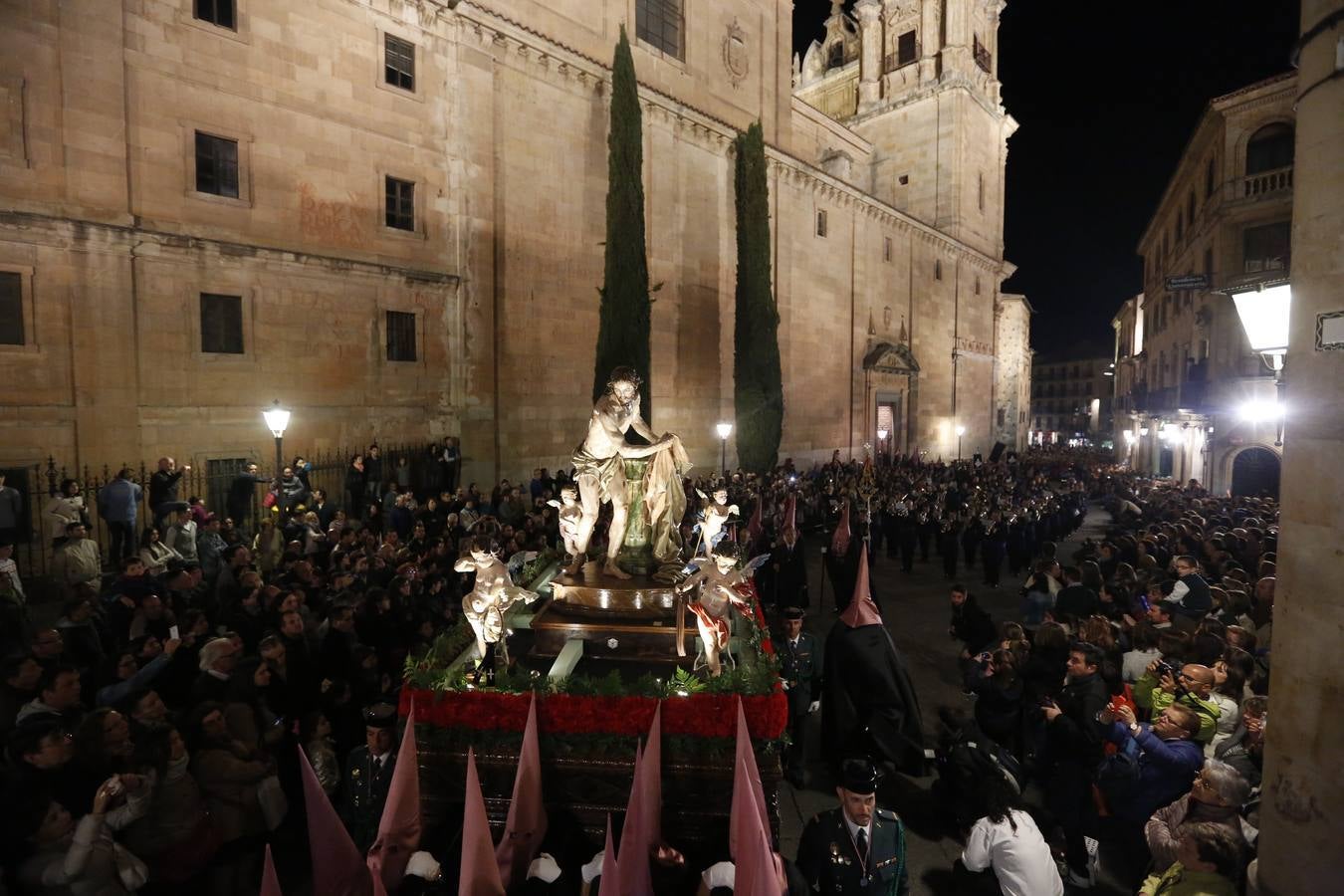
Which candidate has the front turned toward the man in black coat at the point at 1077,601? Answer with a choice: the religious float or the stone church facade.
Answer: the stone church facade

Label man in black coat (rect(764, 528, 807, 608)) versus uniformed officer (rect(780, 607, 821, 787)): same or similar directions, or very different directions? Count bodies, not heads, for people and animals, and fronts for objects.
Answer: same or similar directions

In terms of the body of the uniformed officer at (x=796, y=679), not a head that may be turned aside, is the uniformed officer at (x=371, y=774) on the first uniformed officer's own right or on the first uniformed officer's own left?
on the first uniformed officer's own right

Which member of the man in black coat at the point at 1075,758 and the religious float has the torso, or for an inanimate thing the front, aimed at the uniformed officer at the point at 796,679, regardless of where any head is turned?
the man in black coat

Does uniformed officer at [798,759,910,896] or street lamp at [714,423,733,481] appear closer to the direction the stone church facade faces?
the uniformed officer

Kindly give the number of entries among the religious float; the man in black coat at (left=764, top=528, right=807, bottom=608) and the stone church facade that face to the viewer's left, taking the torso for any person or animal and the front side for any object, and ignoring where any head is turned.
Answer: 0

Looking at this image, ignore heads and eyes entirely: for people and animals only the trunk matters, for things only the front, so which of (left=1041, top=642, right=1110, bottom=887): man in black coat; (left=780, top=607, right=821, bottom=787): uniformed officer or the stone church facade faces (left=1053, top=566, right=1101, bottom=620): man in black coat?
the stone church facade

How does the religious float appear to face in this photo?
toward the camera

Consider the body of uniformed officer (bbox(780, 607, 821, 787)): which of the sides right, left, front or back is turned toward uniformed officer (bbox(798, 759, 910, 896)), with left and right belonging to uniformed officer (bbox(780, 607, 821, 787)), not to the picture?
front

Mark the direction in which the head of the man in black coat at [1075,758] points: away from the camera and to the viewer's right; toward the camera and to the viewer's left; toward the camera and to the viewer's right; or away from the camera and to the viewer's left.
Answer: toward the camera and to the viewer's left

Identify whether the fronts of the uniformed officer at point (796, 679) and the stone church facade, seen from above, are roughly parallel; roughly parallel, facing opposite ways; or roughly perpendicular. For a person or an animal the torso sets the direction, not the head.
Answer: roughly perpendicular

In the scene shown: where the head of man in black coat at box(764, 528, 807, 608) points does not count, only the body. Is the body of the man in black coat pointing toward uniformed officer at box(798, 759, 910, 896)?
yes

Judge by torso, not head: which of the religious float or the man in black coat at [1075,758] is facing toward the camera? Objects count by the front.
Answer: the religious float

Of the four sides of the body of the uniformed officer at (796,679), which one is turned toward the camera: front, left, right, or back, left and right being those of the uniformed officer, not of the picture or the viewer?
front

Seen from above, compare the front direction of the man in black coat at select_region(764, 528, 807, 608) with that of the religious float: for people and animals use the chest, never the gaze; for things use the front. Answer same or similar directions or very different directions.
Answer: same or similar directions

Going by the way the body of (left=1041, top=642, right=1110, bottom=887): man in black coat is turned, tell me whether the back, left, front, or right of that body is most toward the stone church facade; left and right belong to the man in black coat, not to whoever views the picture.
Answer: right

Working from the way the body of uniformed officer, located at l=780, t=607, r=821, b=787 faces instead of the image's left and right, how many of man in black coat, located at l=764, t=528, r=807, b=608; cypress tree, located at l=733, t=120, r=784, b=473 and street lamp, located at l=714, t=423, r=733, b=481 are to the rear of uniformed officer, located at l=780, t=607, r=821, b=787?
3

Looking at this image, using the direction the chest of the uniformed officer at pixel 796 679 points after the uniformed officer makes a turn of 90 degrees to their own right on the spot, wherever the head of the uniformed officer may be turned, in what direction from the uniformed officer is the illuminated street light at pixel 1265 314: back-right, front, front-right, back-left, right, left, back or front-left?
back
